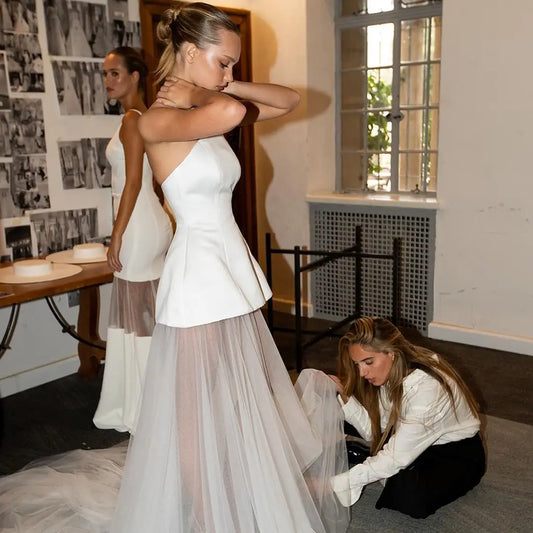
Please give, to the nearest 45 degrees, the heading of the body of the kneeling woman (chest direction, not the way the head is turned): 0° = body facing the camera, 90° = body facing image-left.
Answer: approximately 90°

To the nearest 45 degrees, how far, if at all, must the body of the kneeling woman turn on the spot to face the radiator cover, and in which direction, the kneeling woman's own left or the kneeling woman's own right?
approximately 90° to the kneeling woman's own right

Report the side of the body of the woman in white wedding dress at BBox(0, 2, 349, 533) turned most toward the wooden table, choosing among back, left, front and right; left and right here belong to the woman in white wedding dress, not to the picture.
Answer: left

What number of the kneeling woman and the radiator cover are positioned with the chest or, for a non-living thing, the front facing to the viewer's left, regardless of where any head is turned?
1

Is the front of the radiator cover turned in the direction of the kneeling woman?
yes
